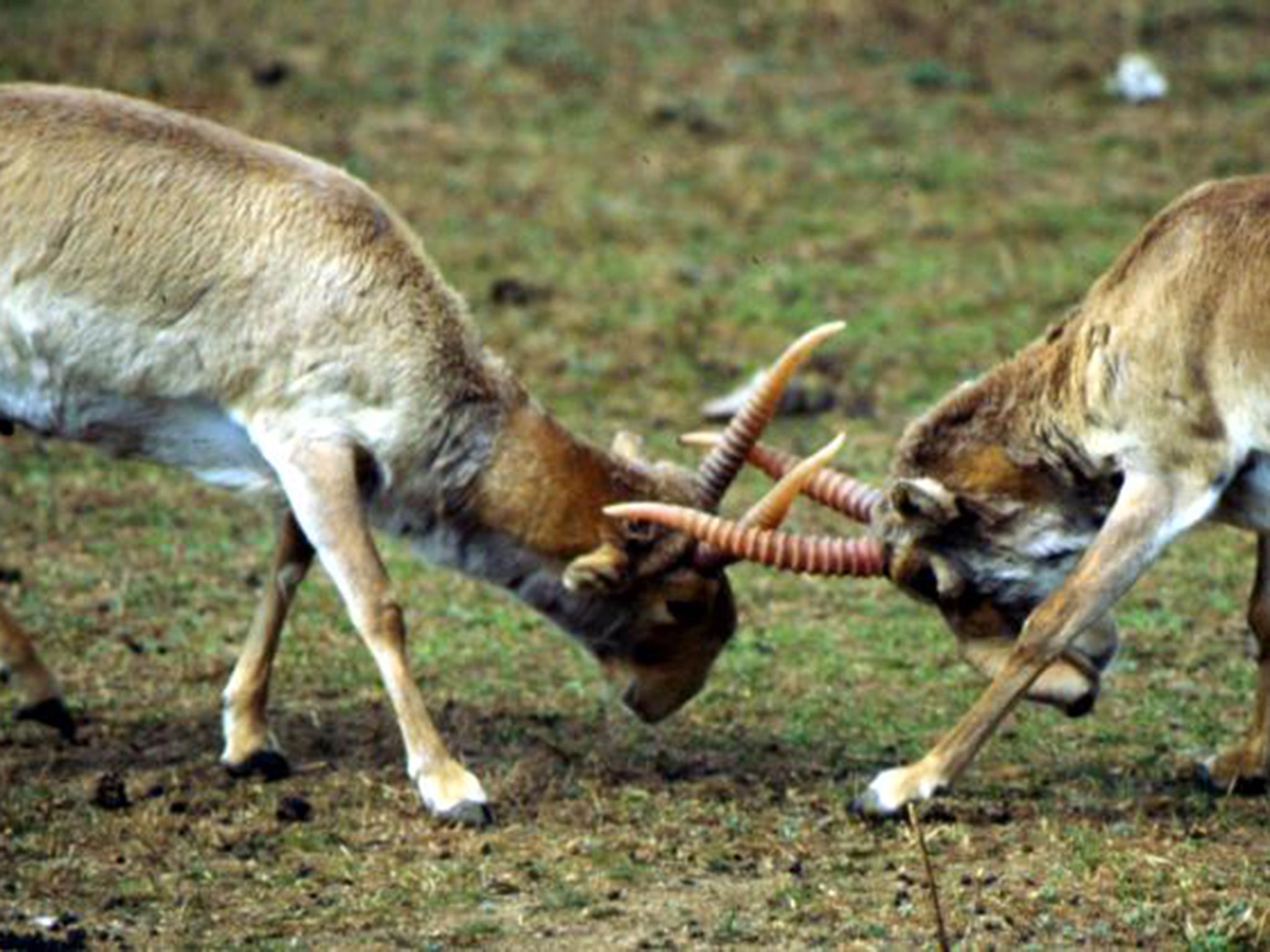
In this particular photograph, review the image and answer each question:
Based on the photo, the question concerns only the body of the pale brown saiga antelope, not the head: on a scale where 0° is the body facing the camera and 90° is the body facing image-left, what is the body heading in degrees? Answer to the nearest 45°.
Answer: approximately 270°

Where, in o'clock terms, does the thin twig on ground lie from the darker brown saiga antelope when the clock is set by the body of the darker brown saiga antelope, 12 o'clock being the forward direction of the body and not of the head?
The thin twig on ground is roughly at 9 o'clock from the darker brown saiga antelope.

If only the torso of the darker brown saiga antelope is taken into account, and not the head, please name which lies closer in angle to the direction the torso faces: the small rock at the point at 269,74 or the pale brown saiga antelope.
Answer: the pale brown saiga antelope

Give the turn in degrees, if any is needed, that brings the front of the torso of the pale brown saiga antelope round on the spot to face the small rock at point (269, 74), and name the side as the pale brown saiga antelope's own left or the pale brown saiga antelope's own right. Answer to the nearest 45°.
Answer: approximately 90° to the pale brown saiga antelope's own left

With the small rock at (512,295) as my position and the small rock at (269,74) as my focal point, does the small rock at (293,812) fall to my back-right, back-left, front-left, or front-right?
back-left

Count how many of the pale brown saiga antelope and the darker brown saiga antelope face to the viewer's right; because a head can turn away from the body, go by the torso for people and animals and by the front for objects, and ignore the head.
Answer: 1

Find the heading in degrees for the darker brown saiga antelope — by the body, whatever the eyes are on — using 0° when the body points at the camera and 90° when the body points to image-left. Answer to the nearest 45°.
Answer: approximately 90°

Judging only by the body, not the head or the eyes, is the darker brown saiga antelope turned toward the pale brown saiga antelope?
yes

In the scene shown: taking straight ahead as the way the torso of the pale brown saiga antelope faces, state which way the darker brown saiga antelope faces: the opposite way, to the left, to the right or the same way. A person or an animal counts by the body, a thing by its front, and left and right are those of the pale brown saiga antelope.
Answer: the opposite way

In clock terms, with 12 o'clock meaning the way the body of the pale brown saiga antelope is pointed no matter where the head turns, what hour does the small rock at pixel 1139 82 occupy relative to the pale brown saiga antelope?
The small rock is roughly at 10 o'clock from the pale brown saiga antelope.

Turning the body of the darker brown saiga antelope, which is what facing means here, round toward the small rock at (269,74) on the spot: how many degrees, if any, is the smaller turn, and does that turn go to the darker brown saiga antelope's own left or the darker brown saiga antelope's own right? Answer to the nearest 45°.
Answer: approximately 45° to the darker brown saiga antelope's own right
